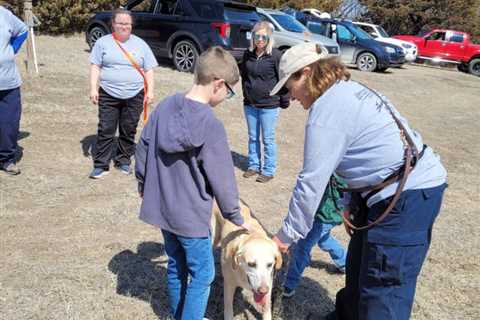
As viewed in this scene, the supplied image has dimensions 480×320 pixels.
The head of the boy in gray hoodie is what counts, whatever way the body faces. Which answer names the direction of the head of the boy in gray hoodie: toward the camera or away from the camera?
away from the camera

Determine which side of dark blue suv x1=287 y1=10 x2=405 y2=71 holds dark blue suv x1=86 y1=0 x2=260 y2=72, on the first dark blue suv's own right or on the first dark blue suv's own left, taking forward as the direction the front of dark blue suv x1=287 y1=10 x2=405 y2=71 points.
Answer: on the first dark blue suv's own right

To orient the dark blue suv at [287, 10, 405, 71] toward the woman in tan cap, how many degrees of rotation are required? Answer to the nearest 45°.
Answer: approximately 45° to its right

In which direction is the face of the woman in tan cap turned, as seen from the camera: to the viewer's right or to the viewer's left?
to the viewer's left

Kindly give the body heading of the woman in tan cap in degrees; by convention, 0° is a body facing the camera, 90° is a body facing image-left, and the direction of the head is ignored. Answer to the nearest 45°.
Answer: approximately 90°

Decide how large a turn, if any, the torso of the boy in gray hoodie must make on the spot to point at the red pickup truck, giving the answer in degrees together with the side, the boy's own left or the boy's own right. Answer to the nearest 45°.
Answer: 0° — they already face it

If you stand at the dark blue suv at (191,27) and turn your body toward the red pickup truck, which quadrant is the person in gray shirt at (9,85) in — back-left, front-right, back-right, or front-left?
back-right

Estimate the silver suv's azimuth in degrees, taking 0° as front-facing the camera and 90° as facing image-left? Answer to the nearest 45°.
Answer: approximately 315°

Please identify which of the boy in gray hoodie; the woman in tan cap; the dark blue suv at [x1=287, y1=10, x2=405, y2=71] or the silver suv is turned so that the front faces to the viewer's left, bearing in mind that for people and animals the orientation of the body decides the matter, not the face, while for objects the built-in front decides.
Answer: the woman in tan cap

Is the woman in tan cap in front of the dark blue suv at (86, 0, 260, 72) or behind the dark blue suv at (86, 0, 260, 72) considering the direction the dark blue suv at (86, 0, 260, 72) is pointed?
behind

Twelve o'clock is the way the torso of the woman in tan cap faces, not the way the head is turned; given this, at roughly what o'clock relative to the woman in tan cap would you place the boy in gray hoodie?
The boy in gray hoodie is roughly at 12 o'clock from the woman in tan cap.
